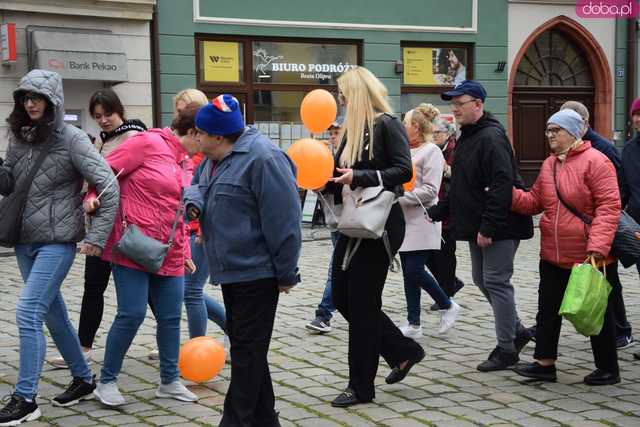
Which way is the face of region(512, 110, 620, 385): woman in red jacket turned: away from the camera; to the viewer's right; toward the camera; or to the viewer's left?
to the viewer's left

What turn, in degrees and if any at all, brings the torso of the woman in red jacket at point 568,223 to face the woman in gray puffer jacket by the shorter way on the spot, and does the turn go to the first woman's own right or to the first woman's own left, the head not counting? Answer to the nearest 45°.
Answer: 0° — they already face them

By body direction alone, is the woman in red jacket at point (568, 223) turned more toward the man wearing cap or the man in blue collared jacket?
the man in blue collared jacket

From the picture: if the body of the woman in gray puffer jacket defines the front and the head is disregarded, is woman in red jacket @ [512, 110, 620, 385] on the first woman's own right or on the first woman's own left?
on the first woman's own left

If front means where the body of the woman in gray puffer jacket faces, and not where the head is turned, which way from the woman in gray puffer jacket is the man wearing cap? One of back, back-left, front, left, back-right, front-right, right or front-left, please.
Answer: back-left

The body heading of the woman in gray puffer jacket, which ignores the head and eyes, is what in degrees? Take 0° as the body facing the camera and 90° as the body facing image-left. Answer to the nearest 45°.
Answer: approximately 45°

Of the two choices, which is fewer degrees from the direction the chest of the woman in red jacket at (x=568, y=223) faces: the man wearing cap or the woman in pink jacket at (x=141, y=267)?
the woman in pink jacket

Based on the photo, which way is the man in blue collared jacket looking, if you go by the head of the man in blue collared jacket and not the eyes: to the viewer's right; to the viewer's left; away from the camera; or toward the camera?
to the viewer's left

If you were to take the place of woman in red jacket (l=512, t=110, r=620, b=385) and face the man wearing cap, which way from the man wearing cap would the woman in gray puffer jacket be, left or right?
left

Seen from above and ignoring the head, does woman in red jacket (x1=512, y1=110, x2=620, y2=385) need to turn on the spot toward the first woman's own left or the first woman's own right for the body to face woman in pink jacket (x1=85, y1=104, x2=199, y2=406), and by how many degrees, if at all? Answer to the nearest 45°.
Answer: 0° — they already face them

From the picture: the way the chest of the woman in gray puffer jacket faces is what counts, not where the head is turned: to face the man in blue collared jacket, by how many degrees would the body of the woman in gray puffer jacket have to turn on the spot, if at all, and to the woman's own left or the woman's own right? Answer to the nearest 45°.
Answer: approximately 90° to the woman's own left
